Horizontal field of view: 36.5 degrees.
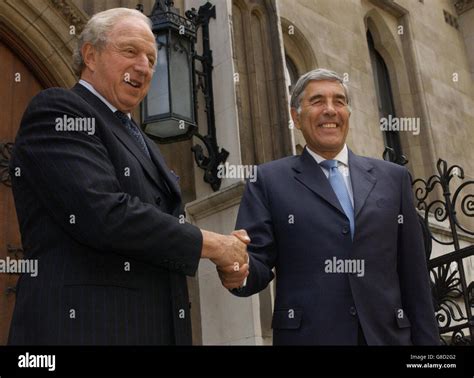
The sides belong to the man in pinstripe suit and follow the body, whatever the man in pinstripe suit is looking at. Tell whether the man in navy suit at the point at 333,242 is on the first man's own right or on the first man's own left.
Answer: on the first man's own left

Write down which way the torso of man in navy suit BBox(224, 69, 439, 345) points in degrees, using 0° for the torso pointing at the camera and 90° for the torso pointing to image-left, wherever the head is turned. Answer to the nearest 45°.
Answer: approximately 0°

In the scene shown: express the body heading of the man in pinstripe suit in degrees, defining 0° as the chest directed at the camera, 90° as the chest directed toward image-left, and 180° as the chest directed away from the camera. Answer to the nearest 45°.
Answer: approximately 315°

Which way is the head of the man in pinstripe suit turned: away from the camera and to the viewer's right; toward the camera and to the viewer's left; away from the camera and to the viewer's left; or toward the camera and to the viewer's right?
toward the camera and to the viewer's right

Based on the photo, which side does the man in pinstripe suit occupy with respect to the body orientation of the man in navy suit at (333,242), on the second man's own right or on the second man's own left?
on the second man's own right
